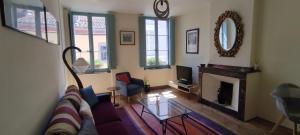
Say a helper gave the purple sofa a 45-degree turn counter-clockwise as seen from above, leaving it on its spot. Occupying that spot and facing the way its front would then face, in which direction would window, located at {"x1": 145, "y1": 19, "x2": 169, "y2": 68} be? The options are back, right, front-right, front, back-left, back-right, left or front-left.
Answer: front

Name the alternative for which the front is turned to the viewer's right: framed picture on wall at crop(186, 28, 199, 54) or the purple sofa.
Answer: the purple sofa

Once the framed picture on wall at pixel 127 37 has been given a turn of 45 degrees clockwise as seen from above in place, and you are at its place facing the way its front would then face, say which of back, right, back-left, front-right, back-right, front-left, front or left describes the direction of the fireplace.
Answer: left

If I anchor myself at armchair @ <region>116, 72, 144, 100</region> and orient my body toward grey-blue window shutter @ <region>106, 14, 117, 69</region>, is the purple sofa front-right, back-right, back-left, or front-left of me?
back-left

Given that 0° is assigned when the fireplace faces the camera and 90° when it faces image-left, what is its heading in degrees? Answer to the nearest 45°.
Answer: approximately 45°

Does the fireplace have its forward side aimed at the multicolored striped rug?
yes

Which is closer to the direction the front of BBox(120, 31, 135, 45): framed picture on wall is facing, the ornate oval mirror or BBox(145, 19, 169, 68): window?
the ornate oval mirror

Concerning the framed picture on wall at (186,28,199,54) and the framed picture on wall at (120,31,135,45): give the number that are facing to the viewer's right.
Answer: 0

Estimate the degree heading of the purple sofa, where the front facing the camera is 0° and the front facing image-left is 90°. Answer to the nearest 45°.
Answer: approximately 270°

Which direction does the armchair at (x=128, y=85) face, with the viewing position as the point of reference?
facing the viewer and to the right of the viewer

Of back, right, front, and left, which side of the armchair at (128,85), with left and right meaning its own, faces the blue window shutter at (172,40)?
left

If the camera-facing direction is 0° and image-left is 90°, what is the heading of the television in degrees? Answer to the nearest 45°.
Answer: approximately 45°

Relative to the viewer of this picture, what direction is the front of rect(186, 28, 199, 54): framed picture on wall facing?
facing the viewer and to the left of the viewer

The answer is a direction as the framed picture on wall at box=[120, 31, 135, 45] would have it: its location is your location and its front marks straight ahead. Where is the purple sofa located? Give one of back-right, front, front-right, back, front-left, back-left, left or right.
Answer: front

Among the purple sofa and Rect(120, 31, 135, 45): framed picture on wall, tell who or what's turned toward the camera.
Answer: the framed picture on wall

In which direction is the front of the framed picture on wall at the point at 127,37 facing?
toward the camera

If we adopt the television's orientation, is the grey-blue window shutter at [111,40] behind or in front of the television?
in front

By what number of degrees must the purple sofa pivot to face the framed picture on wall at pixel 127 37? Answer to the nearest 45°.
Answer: approximately 45° to its left
